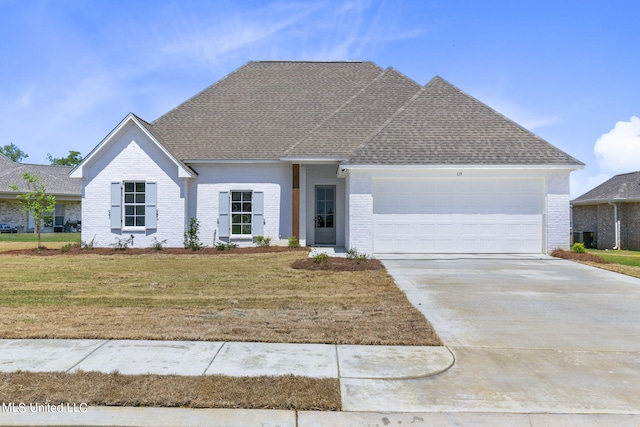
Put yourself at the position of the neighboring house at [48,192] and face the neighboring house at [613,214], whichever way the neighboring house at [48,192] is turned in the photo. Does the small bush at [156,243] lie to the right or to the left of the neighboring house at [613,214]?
right

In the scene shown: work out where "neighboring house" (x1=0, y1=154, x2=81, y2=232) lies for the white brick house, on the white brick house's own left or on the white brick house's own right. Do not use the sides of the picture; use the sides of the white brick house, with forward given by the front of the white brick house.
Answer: on the white brick house's own right

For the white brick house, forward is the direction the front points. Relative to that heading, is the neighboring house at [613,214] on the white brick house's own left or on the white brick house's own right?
on the white brick house's own left

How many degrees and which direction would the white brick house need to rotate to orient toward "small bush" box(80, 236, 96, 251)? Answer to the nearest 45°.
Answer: approximately 90° to its right

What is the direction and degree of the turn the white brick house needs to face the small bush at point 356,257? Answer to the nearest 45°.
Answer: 0° — it already faces it

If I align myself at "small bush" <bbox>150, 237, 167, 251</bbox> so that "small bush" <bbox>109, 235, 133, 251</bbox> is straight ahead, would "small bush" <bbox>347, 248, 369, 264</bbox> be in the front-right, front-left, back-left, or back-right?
back-left

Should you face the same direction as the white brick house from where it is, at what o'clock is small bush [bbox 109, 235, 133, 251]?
The small bush is roughly at 3 o'clock from the white brick house.

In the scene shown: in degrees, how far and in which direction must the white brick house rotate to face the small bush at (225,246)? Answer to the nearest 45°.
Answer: approximately 90° to its right

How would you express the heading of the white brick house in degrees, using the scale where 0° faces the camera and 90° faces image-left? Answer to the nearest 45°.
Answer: approximately 0°
